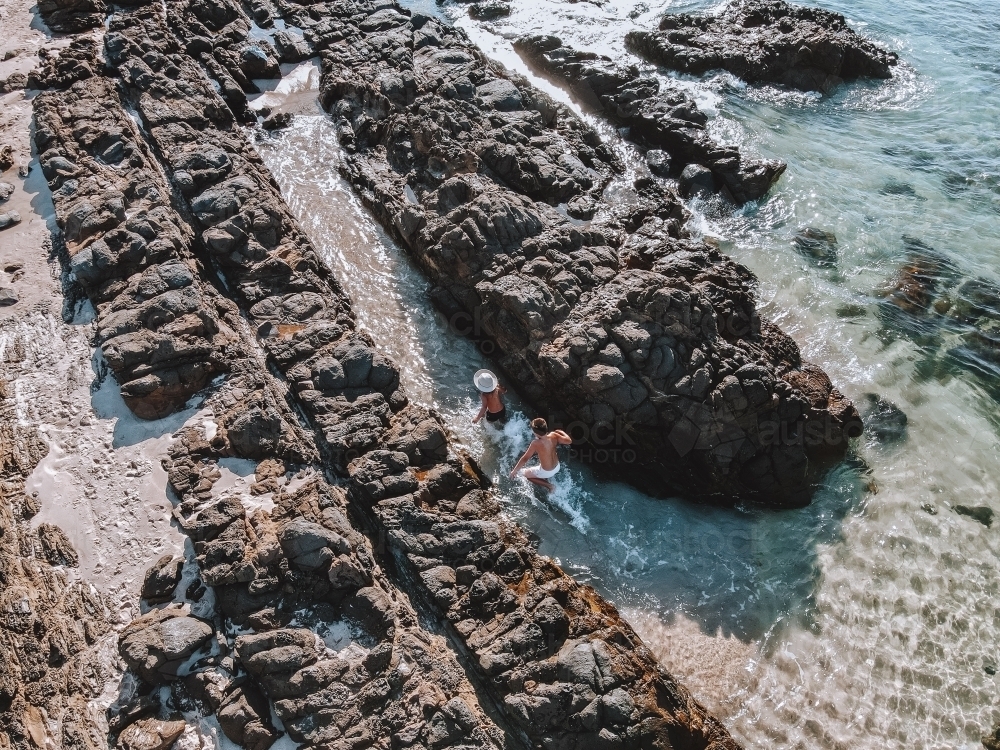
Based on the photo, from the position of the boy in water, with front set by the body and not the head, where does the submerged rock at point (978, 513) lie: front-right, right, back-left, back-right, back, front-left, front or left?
back-right

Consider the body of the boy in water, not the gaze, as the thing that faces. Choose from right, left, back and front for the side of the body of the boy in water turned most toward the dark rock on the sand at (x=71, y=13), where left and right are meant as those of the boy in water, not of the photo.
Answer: front

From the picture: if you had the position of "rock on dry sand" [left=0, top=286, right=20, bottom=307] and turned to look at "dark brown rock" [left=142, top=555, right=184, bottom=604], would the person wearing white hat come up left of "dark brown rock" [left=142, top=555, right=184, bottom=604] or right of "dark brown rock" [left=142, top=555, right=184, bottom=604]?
left

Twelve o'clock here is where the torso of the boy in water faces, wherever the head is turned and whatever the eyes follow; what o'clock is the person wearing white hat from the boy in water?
The person wearing white hat is roughly at 12 o'clock from the boy in water.

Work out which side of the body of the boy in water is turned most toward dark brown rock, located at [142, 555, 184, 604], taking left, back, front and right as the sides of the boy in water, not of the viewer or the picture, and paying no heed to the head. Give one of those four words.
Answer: left

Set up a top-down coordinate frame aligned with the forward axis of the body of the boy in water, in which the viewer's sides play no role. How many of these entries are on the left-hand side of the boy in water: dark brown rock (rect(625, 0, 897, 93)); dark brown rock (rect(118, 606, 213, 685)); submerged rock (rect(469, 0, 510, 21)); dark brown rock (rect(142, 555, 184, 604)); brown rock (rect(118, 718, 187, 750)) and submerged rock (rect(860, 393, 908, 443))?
3

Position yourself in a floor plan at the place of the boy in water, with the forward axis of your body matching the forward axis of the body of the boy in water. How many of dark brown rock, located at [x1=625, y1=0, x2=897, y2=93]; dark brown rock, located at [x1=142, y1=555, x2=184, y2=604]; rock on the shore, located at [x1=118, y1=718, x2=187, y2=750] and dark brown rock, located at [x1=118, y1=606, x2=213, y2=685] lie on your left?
3

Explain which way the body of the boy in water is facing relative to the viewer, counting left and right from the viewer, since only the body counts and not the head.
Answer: facing away from the viewer and to the left of the viewer

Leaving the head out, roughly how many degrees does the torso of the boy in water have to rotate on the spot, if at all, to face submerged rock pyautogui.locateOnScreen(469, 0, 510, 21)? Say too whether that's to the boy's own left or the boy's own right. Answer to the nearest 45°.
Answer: approximately 45° to the boy's own right

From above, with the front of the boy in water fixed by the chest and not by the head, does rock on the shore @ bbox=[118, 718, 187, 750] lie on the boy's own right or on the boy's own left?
on the boy's own left

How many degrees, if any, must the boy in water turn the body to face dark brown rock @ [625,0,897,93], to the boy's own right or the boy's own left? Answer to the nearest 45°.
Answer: approximately 45° to the boy's own right

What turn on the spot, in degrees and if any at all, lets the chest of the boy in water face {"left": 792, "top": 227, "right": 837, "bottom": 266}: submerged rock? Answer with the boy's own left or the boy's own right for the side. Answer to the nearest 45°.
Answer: approximately 90° to the boy's own right
